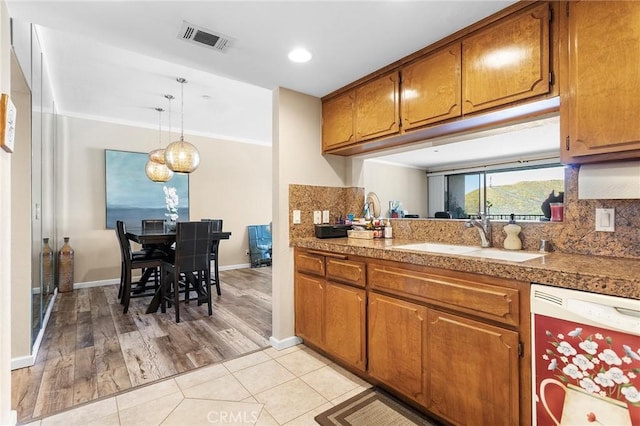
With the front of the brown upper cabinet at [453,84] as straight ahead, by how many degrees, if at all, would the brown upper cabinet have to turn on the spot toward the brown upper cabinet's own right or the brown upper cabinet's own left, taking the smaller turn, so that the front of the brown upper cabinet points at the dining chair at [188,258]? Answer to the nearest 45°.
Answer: approximately 45° to the brown upper cabinet's own right

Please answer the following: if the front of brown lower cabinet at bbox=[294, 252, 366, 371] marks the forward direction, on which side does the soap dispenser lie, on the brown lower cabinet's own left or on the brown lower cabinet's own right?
on the brown lower cabinet's own left

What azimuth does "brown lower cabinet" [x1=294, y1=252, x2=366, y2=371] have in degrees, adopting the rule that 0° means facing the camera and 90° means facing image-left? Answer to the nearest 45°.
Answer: approximately 45°

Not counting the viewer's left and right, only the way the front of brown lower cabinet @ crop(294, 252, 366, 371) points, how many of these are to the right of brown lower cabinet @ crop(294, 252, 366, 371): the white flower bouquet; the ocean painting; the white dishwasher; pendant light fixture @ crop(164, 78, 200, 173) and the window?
3

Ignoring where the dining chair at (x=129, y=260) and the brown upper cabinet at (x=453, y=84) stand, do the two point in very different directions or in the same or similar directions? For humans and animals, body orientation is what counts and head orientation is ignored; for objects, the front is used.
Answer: very different directions

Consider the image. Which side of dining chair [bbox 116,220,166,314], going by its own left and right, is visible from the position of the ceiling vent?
right

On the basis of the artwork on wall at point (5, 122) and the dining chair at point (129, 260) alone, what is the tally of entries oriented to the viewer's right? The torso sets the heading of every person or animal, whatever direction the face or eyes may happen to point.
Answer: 2

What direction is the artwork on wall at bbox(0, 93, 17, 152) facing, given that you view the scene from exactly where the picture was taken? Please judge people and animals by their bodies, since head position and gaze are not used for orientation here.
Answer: facing to the right of the viewer

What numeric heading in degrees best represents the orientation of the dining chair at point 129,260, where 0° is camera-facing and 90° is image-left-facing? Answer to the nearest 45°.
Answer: approximately 270°

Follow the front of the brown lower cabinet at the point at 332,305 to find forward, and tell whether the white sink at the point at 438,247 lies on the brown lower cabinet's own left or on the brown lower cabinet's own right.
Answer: on the brown lower cabinet's own left
